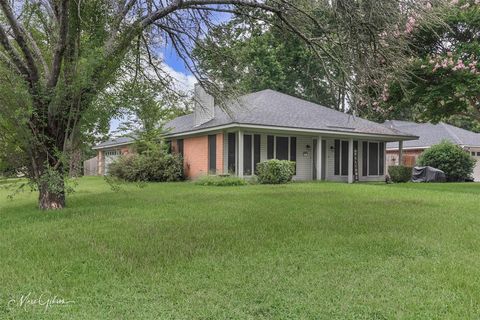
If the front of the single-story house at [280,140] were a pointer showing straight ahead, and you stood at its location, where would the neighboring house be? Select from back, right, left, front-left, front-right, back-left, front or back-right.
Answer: left

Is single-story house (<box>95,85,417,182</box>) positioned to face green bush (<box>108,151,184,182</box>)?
no

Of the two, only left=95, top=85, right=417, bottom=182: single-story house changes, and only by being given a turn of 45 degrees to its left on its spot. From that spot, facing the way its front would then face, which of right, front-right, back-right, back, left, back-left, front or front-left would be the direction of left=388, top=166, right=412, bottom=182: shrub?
front

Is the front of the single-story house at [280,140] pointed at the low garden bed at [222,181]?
no

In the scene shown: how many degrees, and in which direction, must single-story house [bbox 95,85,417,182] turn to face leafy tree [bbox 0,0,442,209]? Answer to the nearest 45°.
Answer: approximately 90° to its right

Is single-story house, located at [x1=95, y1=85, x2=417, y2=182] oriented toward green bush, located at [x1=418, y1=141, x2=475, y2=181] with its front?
no

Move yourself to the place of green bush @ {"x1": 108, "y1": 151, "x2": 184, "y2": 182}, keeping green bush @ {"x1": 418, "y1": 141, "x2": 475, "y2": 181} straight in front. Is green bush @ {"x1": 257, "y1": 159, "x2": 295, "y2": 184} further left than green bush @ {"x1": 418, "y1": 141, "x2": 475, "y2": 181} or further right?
right
